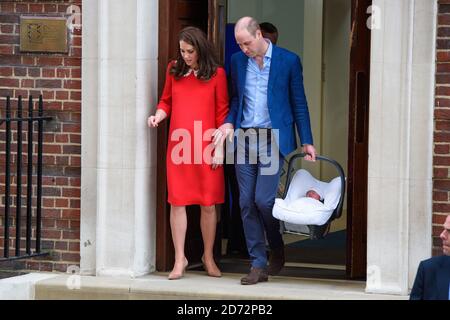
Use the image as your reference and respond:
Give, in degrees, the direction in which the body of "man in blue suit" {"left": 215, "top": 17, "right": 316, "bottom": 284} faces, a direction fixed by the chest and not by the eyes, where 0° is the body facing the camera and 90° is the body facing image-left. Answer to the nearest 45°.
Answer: approximately 45°

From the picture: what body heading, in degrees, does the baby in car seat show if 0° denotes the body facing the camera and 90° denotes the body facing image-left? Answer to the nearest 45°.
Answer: approximately 45°

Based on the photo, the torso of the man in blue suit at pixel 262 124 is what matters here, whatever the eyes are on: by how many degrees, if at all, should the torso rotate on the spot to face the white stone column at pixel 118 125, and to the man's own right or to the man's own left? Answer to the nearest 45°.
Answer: approximately 45° to the man's own right

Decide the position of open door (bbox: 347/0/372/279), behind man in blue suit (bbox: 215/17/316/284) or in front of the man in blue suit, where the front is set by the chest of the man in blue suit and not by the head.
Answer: behind

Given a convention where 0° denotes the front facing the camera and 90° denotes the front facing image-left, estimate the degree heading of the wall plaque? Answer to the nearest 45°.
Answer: approximately 0°
